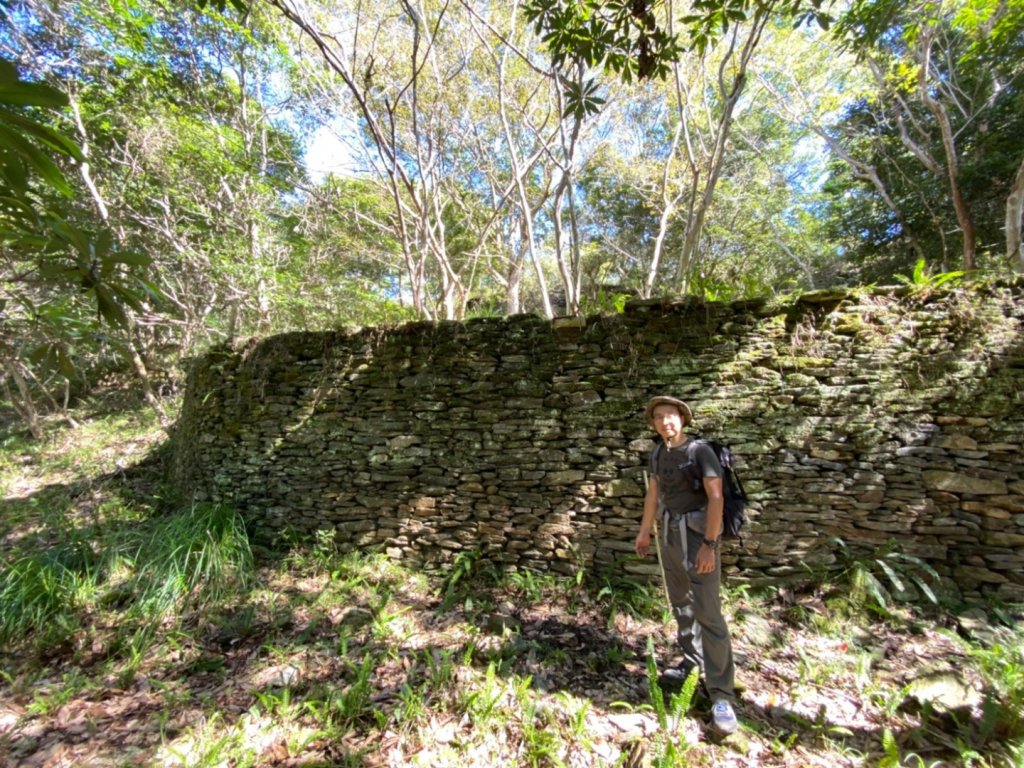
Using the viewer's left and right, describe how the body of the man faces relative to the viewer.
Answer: facing the viewer and to the left of the viewer

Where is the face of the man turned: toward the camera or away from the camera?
toward the camera

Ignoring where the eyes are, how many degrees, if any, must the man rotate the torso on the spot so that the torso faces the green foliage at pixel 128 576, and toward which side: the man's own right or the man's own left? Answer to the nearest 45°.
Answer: approximately 45° to the man's own right

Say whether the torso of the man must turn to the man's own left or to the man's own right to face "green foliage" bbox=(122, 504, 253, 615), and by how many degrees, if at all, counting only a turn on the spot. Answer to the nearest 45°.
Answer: approximately 45° to the man's own right

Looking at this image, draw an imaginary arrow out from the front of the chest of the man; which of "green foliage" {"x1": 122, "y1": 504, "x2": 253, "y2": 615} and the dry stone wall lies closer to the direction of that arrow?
the green foliage
